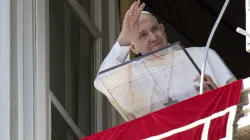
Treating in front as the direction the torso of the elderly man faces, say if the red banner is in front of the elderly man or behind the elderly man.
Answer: in front

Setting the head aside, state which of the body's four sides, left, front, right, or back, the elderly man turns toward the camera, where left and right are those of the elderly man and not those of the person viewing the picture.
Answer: front
